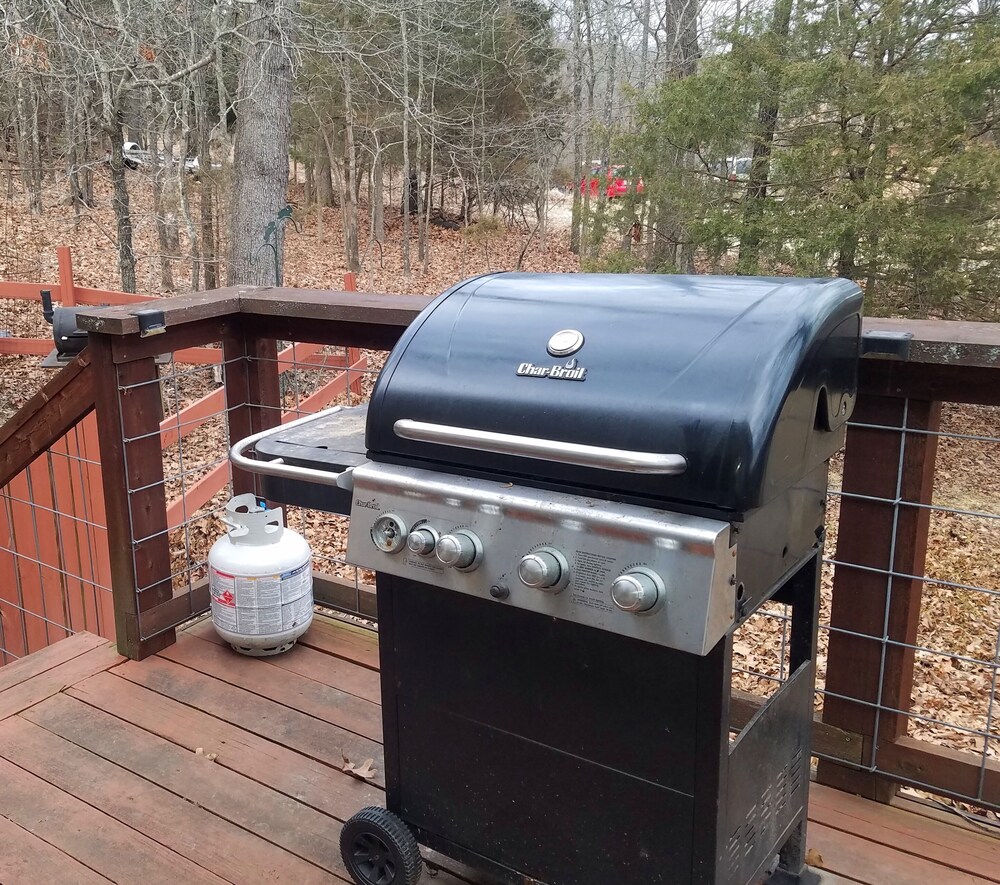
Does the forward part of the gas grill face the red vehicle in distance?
no

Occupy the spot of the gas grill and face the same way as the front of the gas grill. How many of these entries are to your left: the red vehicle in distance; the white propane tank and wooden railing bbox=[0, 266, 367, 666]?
0

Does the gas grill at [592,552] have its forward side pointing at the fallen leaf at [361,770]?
no

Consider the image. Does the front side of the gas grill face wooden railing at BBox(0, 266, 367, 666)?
no

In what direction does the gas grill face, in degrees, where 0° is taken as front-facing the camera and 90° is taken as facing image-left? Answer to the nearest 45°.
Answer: approximately 45°

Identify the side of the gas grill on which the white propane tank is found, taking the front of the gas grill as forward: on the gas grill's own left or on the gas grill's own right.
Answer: on the gas grill's own right

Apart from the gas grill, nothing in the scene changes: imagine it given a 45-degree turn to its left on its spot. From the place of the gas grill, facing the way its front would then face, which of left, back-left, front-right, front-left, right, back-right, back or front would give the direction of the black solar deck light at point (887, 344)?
back-left

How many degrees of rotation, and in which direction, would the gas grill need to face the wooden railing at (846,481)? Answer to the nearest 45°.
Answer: approximately 180°
